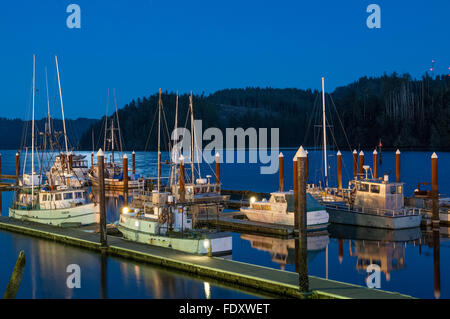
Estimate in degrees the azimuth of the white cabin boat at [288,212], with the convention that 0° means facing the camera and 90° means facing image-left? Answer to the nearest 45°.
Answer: approximately 90°

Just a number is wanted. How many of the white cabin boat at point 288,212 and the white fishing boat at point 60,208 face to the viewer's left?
1

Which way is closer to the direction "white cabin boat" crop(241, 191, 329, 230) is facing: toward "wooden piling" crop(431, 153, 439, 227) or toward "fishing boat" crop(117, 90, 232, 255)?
the fishing boat

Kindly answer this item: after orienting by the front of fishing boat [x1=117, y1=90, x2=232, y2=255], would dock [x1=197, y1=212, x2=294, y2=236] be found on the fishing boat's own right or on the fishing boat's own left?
on the fishing boat's own right
